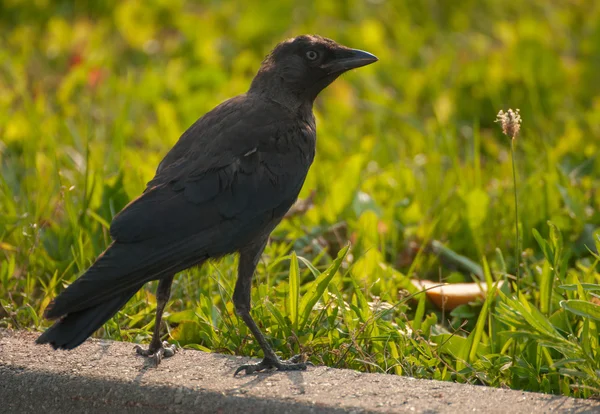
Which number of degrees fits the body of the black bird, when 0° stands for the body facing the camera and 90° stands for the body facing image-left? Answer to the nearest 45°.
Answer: approximately 270°

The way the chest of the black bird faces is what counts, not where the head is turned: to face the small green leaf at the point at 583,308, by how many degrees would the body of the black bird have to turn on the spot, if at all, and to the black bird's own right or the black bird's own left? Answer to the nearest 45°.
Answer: approximately 45° to the black bird's own right

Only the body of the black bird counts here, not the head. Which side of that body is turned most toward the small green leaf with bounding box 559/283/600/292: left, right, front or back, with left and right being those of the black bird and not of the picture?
front
